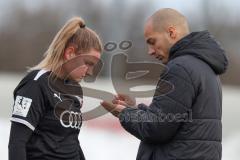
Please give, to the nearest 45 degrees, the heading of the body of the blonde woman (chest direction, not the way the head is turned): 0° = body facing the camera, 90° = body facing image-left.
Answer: approximately 315°
